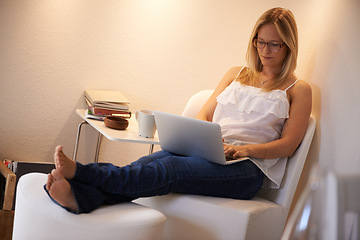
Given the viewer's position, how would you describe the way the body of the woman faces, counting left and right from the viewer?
facing the viewer and to the left of the viewer

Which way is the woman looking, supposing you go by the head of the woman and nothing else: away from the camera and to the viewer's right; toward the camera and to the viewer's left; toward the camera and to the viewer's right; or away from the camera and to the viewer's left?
toward the camera and to the viewer's left

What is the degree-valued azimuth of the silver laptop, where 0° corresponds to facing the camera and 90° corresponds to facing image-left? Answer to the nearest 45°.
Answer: approximately 225°
